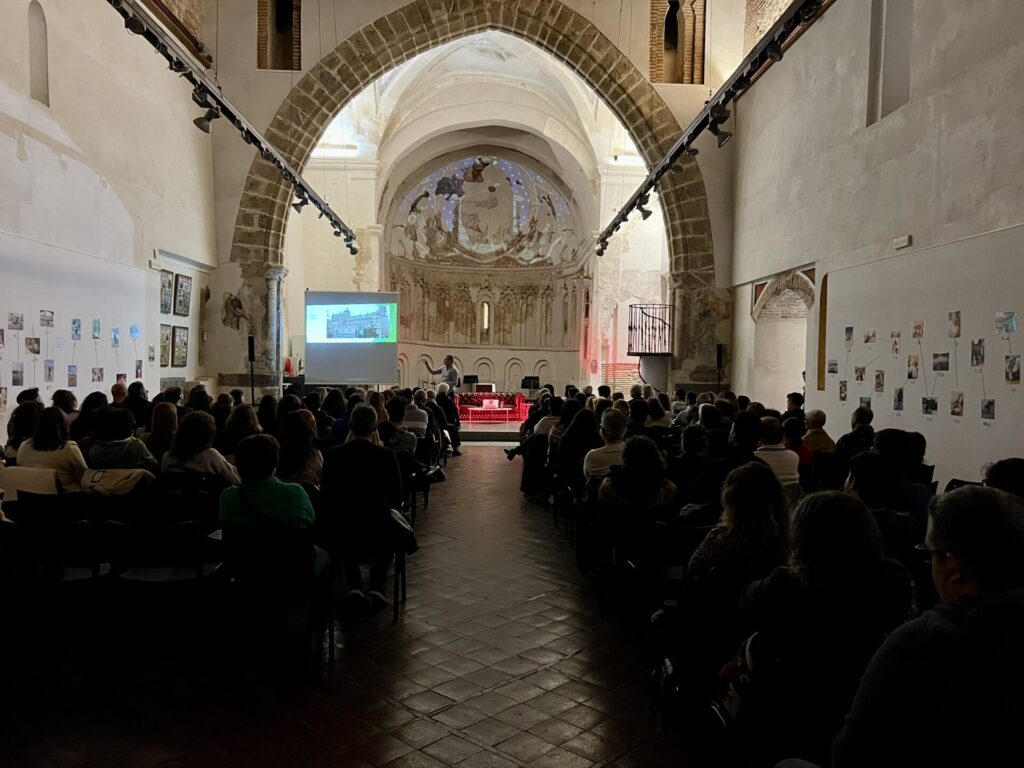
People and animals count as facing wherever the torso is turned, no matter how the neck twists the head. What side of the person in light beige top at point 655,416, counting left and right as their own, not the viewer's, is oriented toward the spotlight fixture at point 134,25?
left

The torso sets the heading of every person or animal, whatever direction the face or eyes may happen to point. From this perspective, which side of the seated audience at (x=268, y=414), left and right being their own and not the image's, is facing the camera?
back

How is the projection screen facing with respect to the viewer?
toward the camera

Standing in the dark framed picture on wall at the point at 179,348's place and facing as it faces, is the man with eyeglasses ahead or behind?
ahead

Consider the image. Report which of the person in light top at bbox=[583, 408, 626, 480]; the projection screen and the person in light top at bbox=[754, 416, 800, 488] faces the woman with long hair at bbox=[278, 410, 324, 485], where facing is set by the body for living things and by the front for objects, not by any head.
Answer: the projection screen

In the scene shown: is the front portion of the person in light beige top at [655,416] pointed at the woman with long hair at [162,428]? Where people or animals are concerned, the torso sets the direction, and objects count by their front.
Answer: no

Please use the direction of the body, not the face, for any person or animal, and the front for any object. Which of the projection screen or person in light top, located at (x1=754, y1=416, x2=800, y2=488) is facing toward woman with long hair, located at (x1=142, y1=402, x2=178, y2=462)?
the projection screen

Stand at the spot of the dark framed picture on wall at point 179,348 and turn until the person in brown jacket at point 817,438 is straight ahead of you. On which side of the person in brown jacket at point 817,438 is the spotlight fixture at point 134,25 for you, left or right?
right

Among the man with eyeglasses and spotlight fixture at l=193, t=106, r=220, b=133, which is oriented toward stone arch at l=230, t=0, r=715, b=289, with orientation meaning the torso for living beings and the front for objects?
the man with eyeglasses

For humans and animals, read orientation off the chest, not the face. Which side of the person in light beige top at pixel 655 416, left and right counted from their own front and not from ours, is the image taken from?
back

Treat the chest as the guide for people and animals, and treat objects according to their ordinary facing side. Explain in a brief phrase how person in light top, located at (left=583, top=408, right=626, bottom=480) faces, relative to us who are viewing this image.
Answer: facing away from the viewer

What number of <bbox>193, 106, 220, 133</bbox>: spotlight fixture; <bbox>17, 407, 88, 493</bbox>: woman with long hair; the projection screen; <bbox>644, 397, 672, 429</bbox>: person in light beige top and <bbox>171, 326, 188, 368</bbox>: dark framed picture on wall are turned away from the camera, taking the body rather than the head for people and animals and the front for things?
2

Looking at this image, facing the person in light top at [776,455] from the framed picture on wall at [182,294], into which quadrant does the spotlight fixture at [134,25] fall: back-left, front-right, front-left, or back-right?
front-right

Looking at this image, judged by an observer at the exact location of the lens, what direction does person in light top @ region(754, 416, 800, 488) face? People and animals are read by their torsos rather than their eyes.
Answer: facing away from the viewer

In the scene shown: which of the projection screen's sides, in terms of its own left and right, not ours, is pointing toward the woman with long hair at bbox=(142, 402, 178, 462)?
front

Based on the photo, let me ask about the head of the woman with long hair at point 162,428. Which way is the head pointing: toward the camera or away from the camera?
away from the camera

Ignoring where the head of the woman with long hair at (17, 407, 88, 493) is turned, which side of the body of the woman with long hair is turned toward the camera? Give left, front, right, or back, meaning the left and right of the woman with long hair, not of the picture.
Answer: back

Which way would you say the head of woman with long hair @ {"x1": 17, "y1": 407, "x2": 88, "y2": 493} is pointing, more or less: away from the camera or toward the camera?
away from the camera

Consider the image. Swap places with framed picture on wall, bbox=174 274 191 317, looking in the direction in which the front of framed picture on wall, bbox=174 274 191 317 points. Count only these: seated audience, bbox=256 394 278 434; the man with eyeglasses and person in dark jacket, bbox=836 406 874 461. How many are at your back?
0

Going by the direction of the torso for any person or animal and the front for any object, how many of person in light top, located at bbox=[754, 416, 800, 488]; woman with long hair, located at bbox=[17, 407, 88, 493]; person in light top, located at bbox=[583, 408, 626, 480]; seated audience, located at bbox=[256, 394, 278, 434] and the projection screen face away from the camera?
4

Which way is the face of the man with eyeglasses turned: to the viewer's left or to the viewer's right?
to the viewer's left
